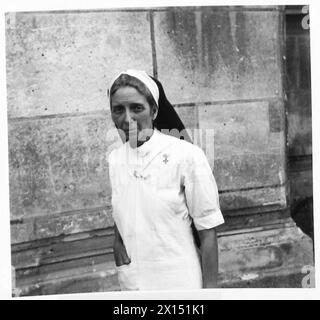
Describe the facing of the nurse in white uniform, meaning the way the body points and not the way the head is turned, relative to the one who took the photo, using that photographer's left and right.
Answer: facing the viewer and to the left of the viewer

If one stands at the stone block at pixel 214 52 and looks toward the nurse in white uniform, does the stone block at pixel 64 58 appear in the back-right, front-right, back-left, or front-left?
front-right
